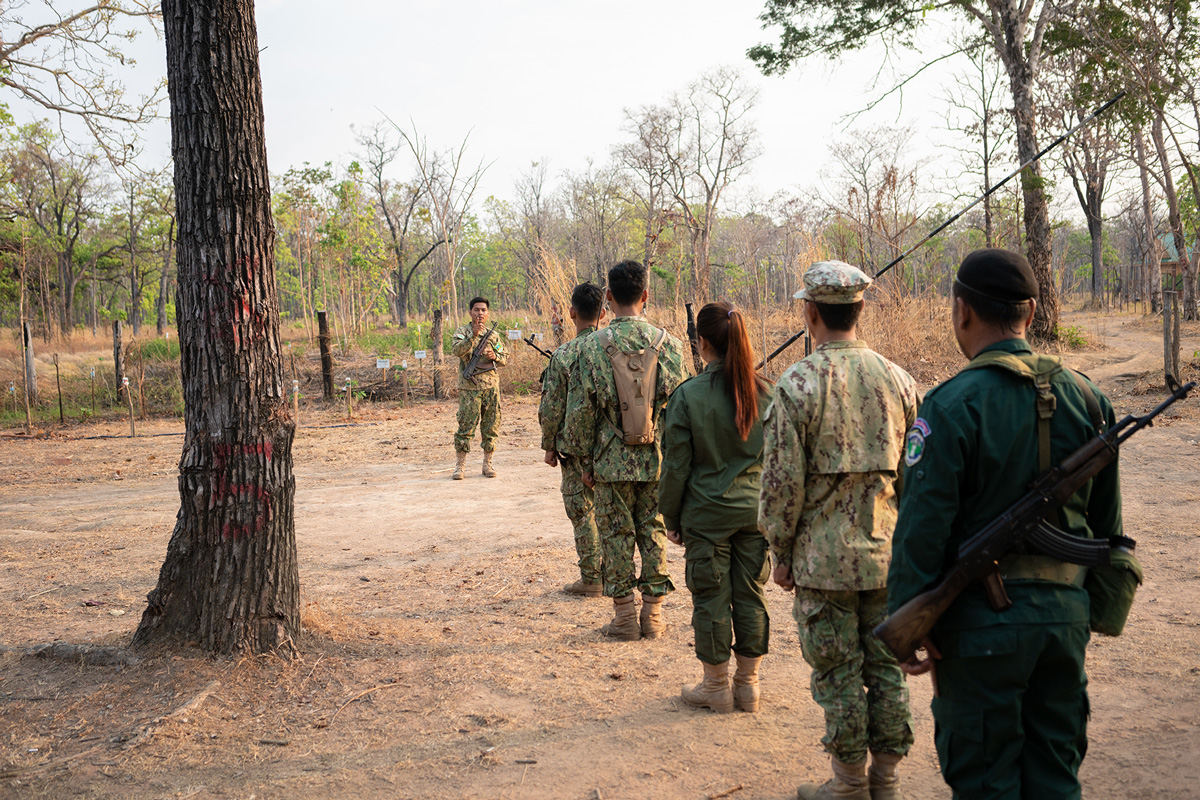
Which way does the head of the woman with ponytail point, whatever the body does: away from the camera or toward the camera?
away from the camera

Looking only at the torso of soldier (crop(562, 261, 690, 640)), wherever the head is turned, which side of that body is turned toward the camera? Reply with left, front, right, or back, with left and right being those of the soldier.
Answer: back

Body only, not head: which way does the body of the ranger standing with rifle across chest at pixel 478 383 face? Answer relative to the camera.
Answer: toward the camera

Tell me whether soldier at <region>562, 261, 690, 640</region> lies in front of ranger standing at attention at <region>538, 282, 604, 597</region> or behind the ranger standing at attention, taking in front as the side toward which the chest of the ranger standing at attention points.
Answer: behind

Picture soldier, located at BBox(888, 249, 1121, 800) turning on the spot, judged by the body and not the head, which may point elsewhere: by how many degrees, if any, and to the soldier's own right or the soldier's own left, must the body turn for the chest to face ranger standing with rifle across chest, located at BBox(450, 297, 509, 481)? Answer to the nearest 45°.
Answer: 0° — they already face them

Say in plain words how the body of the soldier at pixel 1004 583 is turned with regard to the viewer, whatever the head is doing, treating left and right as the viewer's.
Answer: facing away from the viewer and to the left of the viewer

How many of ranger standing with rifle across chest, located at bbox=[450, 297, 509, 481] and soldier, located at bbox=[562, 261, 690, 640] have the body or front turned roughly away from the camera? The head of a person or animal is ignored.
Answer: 1

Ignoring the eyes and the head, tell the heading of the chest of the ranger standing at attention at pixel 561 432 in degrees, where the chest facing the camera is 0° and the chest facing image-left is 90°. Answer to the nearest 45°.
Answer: approximately 135°

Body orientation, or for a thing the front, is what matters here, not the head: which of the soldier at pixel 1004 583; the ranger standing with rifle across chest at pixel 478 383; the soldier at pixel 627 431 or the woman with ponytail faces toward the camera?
the ranger standing with rifle across chest

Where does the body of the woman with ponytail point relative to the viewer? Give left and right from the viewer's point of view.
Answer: facing away from the viewer and to the left of the viewer

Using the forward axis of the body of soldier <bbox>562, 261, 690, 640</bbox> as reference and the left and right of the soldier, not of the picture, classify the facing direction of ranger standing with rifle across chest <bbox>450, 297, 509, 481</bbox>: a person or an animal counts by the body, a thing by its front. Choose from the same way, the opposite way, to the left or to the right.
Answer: the opposite way

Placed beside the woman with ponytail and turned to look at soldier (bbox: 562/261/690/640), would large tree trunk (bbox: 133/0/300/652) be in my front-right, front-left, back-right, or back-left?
front-left

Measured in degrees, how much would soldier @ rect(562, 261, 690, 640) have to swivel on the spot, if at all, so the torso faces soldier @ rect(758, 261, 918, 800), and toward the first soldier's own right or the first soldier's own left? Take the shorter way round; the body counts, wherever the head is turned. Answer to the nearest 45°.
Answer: approximately 180°

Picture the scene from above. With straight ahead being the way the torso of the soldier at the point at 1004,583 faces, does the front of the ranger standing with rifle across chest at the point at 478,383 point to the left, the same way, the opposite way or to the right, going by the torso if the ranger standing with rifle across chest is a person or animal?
the opposite way

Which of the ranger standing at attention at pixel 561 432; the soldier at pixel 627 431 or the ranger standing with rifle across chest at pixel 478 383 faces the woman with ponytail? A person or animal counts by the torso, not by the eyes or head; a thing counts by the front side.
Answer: the ranger standing with rifle across chest at pixel 478 383

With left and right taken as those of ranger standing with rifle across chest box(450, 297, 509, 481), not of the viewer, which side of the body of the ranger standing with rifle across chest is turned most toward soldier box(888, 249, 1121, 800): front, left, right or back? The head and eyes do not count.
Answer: front
